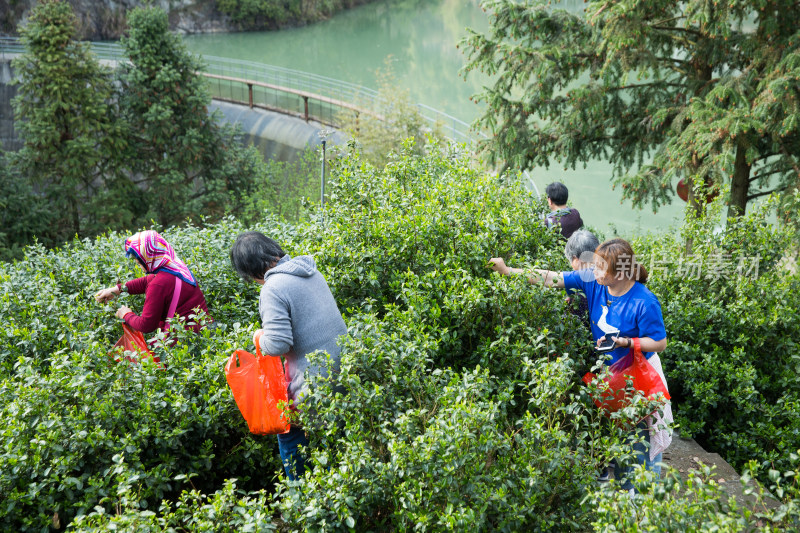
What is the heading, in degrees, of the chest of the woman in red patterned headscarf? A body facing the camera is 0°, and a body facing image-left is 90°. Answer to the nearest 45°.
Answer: approximately 90°

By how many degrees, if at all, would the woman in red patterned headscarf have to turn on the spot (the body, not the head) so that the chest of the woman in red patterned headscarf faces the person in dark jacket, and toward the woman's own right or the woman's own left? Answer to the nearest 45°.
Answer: approximately 180°

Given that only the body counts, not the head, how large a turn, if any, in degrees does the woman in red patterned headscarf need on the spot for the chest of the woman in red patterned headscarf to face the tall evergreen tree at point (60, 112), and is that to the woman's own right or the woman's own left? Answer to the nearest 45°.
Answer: approximately 90° to the woman's own right

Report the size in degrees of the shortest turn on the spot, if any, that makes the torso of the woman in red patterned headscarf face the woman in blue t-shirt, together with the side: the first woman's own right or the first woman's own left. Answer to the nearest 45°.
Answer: approximately 135° to the first woman's own left

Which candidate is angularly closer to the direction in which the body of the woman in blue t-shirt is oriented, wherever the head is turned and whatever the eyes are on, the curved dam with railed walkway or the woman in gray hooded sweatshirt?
the woman in gray hooded sweatshirt

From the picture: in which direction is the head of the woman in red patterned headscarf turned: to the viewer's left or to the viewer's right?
to the viewer's left

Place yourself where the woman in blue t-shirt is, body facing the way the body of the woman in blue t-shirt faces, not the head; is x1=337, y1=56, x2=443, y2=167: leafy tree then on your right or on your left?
on your right

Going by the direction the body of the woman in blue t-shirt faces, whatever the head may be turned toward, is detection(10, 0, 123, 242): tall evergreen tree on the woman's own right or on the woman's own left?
on the woman's own right

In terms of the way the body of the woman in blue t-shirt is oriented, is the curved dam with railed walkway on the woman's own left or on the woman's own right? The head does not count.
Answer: on the woman's own right

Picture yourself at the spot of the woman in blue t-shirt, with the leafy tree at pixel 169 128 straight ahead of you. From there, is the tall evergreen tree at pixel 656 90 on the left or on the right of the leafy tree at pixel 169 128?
right

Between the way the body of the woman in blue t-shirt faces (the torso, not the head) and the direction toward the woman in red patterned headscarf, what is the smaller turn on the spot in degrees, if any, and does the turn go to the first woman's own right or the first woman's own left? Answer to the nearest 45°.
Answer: approximately 45° to the first woman's own right
